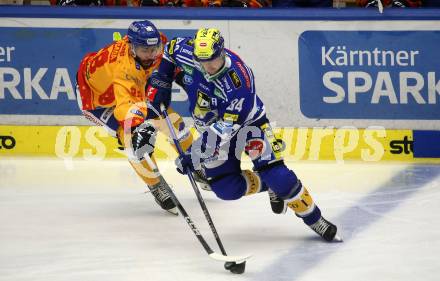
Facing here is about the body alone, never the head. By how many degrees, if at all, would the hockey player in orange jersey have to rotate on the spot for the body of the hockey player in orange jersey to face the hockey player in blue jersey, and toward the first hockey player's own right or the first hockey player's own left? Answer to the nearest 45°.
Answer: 0° — they already face them

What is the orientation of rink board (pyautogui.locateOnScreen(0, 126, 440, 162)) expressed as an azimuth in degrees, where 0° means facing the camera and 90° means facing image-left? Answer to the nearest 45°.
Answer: approximately 0°

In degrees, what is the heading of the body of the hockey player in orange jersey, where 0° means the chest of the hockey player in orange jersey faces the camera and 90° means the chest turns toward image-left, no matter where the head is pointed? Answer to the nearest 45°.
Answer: approximately 315°

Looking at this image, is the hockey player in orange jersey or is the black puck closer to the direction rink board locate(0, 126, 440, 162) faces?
the black puck
